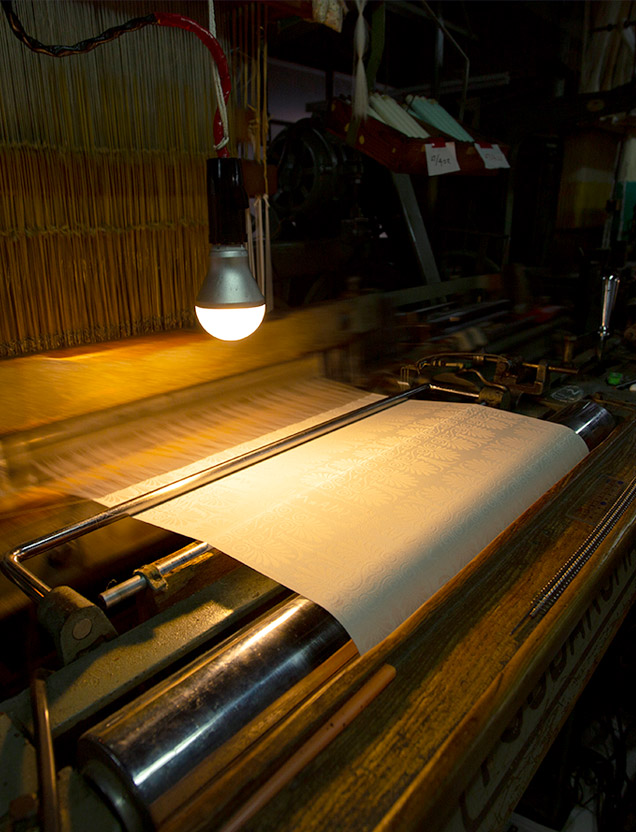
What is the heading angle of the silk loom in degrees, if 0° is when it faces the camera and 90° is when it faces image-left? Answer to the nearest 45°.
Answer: approximately 315°
